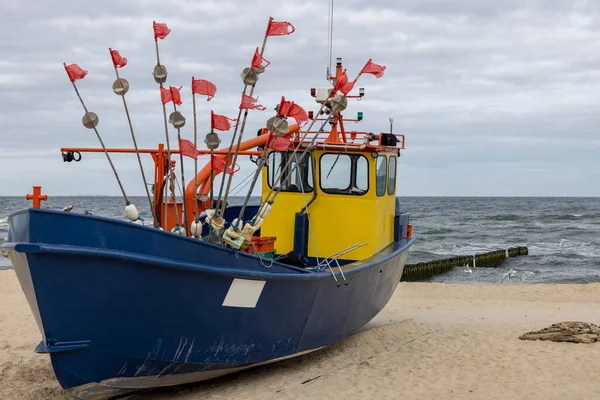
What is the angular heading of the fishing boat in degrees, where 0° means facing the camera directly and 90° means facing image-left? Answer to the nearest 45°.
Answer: approximately 45°
